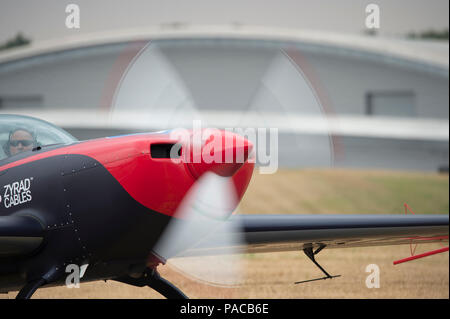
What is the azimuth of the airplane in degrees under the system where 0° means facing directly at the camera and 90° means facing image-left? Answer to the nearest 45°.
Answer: approximately 315°
